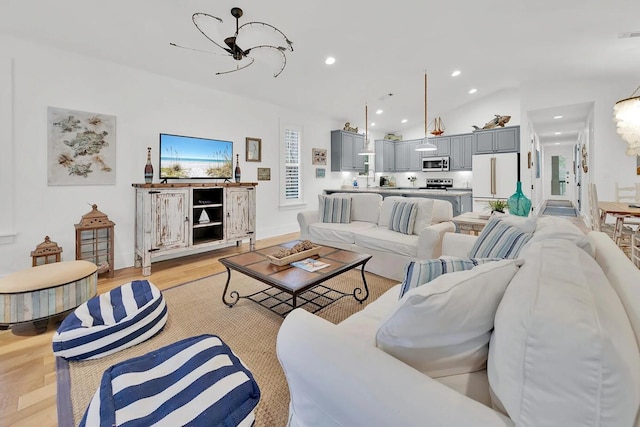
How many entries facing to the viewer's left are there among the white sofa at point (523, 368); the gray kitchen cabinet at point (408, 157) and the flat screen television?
1

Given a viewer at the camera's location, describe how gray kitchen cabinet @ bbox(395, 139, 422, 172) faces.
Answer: facing the viewer

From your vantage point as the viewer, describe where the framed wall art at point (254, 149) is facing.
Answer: facing the viewer and to the right of the viewer

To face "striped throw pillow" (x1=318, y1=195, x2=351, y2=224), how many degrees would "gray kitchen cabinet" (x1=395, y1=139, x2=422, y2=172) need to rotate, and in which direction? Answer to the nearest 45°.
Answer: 0° — it already faces it

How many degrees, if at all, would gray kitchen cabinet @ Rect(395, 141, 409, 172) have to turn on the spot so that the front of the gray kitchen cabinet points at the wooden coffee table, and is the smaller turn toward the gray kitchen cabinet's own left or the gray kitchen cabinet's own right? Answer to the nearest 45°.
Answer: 0° — it already faces it

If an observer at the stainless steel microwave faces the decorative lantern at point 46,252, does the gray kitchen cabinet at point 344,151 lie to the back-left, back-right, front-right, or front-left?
front-right

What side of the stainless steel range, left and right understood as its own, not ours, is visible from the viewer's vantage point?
front

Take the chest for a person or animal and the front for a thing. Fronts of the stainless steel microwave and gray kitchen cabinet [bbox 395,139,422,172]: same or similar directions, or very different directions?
same or similar directions

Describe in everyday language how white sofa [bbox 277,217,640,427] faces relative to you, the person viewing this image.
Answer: facing to the left of the viewer

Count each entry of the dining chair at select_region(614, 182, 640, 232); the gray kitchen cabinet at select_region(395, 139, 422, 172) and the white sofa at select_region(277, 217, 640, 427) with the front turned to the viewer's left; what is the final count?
1

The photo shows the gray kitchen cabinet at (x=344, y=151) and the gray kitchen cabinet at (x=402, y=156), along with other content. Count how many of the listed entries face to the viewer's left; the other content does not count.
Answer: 0
